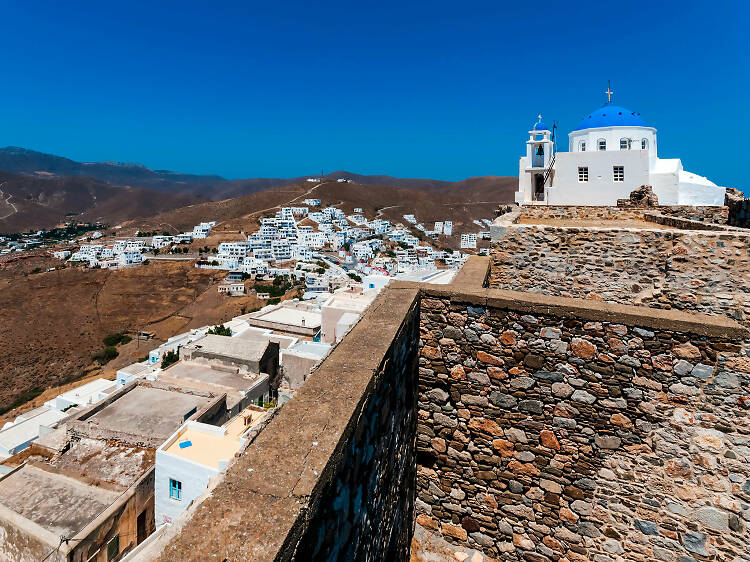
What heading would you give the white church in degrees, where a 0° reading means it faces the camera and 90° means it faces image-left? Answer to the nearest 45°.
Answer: approximately 90°

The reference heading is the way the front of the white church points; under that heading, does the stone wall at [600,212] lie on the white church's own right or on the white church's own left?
on the white church's own left

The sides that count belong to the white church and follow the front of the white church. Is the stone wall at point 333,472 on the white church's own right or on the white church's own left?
on the white church's own left

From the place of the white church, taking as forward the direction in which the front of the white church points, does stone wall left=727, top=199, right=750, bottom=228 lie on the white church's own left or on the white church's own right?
on the white church's own left

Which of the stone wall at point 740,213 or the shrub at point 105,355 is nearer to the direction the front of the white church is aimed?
the shrub

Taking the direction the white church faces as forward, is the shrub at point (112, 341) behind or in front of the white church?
in front

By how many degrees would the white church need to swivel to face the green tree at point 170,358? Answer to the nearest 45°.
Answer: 0° — it already faces it

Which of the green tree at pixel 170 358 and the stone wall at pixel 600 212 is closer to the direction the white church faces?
the green tree

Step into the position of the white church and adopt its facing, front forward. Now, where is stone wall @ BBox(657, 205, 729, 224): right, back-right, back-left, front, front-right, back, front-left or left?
left

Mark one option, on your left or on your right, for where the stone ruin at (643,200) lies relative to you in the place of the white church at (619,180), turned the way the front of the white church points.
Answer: on your left

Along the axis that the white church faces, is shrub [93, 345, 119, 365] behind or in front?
in front

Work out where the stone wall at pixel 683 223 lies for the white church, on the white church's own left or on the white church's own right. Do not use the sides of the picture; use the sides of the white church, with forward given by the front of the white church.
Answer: on the white church's own left
